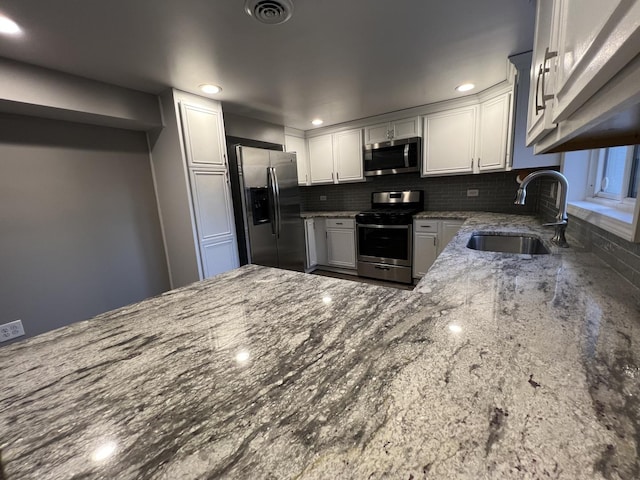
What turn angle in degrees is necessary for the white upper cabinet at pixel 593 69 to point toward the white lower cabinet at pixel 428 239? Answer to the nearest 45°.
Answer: approximately 45° to its right

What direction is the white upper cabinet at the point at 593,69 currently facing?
to the viewer's left

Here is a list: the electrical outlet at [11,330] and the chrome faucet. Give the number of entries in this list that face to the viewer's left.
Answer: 1

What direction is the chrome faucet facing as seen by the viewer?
to the viewer's left

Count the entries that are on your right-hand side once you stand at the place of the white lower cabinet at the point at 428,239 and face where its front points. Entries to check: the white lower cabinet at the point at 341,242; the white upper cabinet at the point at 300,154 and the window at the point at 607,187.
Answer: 2

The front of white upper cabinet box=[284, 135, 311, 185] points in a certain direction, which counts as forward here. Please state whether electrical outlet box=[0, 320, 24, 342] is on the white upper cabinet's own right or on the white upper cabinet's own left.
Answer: on the white upper cabinet's own right
